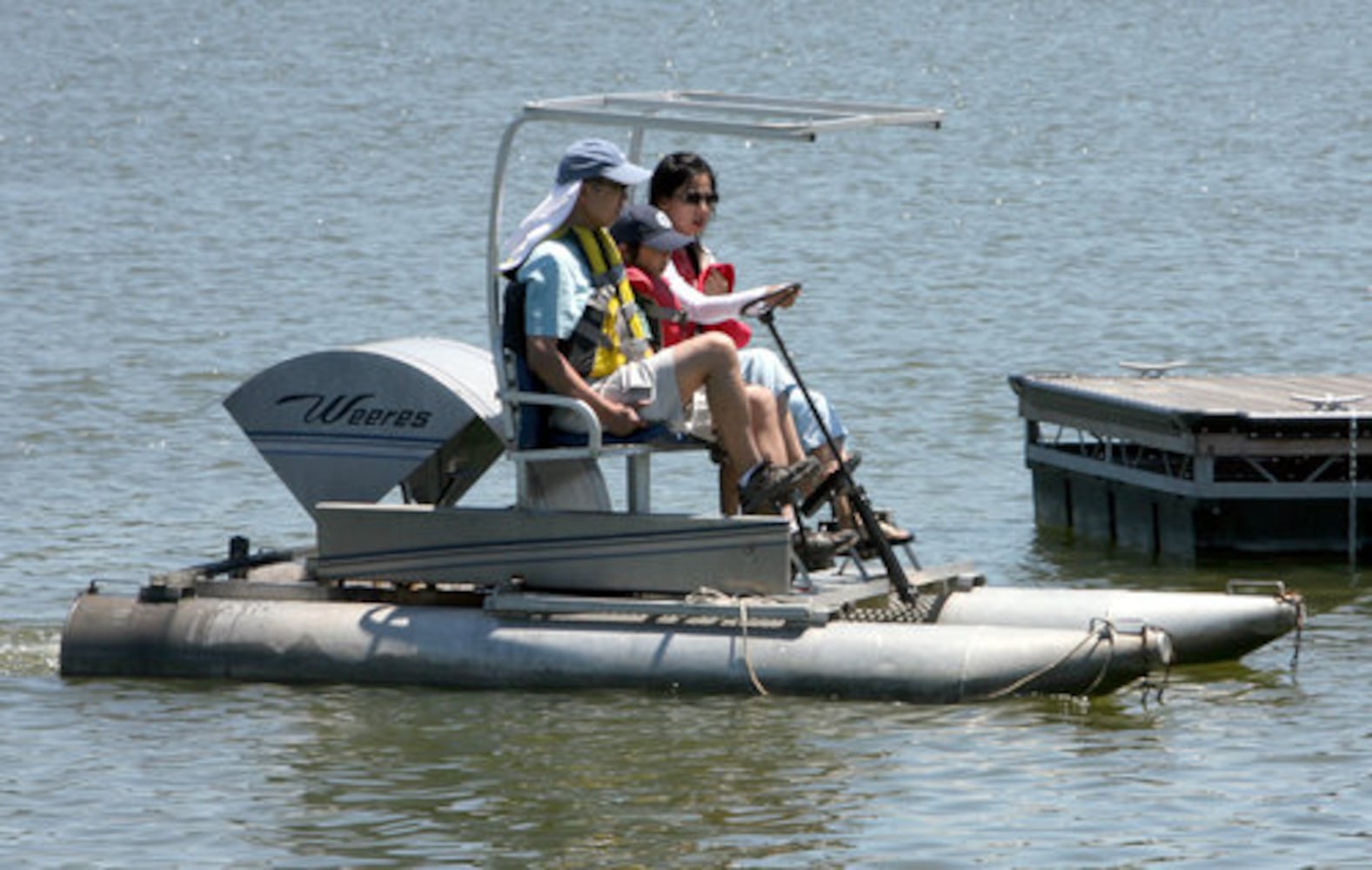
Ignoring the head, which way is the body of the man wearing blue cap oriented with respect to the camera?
to the viewer's right

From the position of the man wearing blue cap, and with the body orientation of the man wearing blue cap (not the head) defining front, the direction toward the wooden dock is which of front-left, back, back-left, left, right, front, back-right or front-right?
front-left

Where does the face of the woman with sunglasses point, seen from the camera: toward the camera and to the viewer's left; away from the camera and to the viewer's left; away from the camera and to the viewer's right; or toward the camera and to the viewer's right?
toward the camera and to the viewer's right

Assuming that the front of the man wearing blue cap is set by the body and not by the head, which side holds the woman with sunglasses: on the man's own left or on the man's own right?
on the man's own left
